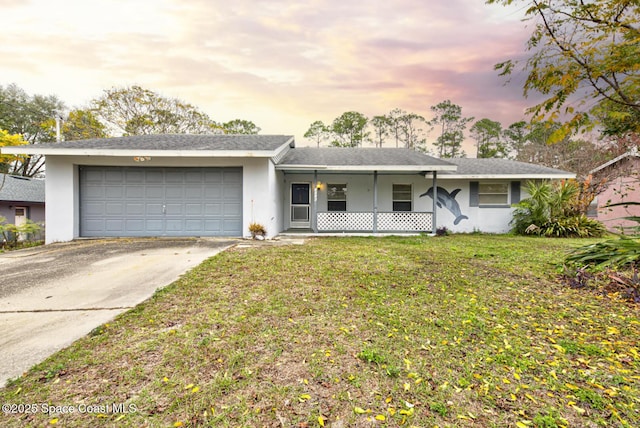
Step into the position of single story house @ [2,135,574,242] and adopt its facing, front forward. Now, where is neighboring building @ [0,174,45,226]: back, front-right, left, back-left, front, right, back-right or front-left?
back-right

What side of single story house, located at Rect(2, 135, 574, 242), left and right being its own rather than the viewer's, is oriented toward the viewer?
front

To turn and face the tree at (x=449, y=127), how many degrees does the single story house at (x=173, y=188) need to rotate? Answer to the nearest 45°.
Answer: approximately 135° to its left

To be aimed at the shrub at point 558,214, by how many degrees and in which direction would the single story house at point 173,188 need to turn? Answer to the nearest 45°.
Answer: approximately 90° to its left

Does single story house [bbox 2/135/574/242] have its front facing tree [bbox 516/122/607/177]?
no

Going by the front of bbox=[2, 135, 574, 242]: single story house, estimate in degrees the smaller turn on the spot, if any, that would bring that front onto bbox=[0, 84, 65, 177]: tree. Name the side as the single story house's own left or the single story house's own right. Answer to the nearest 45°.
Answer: approximately 135° to the single story house's own right

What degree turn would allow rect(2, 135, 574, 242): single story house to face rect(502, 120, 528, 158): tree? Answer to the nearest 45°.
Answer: approximately 135° to its left

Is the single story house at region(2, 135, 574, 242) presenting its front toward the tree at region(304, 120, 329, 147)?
no
